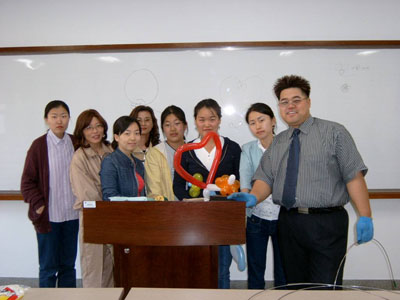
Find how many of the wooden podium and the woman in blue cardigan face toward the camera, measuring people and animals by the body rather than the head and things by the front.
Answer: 2

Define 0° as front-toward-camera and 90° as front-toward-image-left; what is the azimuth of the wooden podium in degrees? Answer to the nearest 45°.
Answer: approximately 0°

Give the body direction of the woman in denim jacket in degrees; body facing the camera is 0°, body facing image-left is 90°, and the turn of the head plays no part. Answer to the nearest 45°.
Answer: approximately 315°

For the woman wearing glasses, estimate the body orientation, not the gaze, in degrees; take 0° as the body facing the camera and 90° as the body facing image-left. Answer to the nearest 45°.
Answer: approximately 315°
